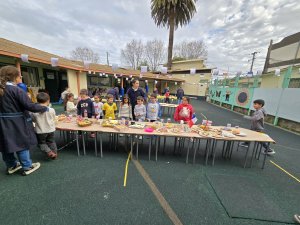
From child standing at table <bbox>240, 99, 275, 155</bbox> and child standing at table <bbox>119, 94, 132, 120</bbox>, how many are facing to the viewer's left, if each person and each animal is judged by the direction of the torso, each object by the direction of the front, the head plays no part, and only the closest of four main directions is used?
1

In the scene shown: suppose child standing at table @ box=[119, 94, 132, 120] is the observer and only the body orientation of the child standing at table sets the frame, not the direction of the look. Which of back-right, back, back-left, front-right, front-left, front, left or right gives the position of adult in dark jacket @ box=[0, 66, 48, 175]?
front-right

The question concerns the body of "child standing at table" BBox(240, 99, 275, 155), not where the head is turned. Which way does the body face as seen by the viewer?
to the viewer's left

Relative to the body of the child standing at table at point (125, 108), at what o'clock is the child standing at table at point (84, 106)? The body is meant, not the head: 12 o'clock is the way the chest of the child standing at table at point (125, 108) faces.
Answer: the child standing at table at point (84, 106) is roughly at 3 o'clock from the child standing at table at point (125, 108).

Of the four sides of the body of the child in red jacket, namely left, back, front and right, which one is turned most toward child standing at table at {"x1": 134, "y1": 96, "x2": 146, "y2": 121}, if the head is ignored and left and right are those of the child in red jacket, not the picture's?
right

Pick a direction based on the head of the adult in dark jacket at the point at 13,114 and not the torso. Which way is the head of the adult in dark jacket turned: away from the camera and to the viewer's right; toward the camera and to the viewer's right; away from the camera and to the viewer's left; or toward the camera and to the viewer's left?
away from the camera and to the viewer's right

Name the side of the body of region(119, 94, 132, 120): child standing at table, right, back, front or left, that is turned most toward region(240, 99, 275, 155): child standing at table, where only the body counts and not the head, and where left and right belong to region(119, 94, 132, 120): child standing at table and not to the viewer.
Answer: left

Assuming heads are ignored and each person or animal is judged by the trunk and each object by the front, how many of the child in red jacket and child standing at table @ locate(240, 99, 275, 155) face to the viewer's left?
1

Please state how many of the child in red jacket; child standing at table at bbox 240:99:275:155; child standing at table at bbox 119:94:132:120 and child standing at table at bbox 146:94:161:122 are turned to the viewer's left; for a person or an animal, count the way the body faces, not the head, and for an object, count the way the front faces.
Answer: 1

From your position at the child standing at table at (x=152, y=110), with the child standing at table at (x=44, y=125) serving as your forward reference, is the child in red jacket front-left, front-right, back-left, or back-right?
back-left

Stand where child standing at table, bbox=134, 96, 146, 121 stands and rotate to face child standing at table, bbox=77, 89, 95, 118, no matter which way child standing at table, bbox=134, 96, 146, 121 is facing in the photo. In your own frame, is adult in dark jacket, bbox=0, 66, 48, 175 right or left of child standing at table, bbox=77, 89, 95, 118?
left

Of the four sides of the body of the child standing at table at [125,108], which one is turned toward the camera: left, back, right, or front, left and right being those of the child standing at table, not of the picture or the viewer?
front

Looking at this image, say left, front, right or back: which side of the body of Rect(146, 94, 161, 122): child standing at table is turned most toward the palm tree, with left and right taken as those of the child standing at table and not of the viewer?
back

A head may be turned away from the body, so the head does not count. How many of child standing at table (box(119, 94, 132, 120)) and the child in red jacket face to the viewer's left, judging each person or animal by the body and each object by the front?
0

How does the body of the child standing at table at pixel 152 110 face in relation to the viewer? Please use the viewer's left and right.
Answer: facing the viewer

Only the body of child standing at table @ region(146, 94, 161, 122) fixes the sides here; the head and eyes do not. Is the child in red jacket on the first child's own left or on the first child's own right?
on the first child's own left
